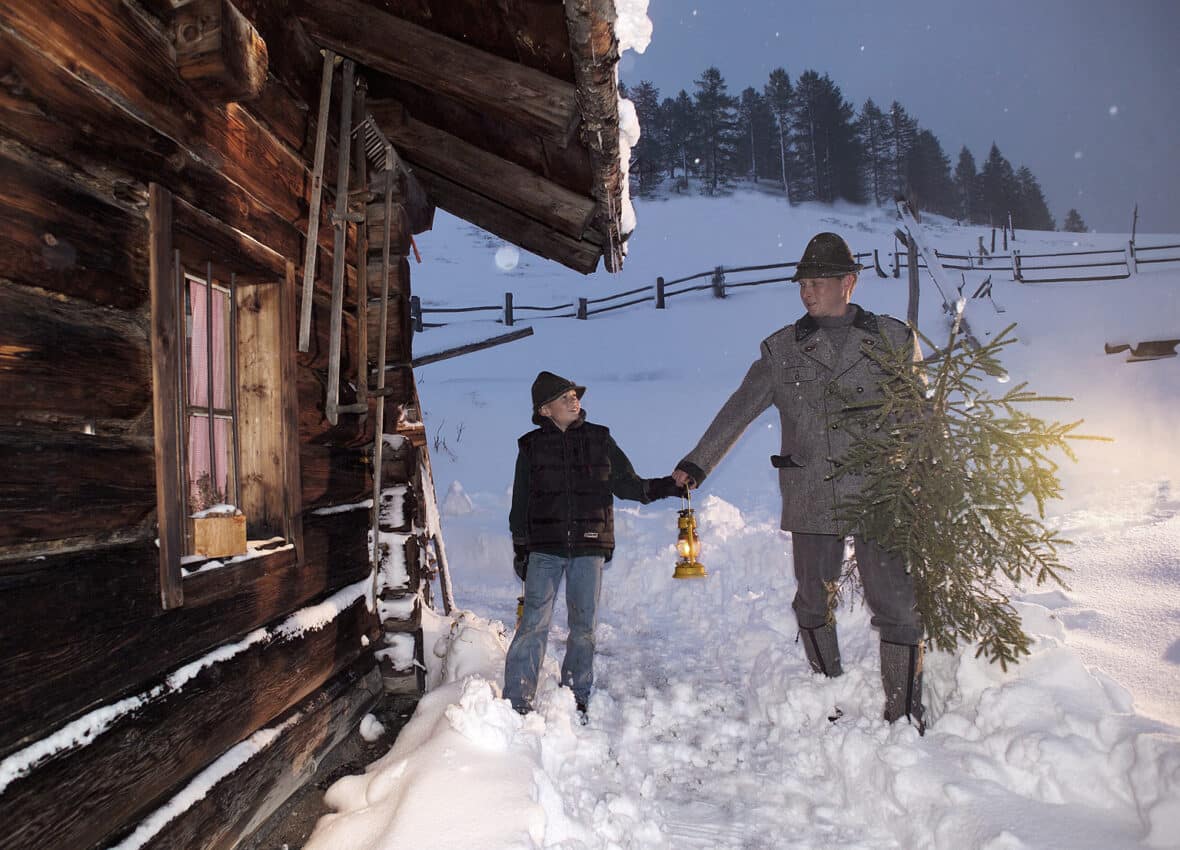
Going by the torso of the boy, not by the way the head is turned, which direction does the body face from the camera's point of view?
toward the camera

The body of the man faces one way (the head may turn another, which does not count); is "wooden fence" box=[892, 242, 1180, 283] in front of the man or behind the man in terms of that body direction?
behind

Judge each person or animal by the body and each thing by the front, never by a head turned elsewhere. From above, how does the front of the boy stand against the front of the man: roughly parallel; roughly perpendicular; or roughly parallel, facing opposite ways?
roughly parallel

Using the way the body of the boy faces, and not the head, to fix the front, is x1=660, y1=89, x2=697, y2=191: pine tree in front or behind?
behind

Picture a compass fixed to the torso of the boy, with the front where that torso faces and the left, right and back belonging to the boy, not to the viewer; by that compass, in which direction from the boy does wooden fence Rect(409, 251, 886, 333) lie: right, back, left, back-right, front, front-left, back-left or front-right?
back

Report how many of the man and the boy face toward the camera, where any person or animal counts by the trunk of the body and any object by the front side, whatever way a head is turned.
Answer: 2

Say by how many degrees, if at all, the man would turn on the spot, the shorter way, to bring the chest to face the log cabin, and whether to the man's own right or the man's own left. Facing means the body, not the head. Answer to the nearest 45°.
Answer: approximately 45° to the man's own right

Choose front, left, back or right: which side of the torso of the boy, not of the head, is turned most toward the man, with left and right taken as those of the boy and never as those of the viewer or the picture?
left

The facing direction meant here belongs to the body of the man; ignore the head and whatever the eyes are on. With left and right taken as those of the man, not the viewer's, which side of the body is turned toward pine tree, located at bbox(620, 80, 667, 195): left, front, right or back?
back

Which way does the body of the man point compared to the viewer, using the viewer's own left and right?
facing the viewer

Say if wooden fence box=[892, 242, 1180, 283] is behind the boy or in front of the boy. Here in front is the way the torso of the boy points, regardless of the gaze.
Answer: behind

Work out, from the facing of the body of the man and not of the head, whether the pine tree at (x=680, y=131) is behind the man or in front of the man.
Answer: behind

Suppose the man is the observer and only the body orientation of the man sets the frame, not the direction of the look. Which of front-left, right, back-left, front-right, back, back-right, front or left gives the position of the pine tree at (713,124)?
back

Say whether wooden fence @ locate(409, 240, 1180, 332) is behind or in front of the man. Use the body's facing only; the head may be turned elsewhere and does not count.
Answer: behind
